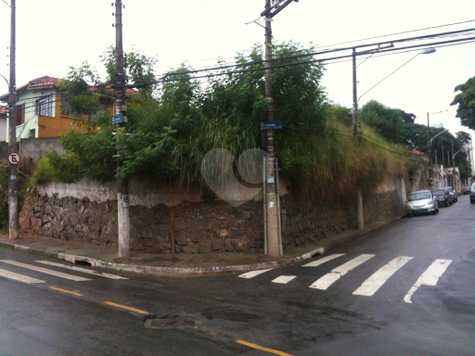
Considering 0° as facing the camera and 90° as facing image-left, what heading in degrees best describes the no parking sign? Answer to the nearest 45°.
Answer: approximately 0°

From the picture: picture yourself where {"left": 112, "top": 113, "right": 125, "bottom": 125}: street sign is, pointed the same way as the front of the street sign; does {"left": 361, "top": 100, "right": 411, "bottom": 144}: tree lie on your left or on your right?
on your left

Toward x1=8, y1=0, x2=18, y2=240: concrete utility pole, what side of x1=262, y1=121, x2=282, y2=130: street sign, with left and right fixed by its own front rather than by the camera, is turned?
right

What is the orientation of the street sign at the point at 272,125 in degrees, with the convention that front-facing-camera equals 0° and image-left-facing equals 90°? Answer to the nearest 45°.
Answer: approximately 0°

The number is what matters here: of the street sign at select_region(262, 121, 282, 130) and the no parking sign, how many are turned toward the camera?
2

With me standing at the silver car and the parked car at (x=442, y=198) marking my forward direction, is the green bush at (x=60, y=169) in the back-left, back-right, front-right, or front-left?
back-left

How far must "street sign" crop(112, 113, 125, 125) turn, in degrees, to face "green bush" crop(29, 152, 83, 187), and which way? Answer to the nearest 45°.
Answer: approximately 135° to its right

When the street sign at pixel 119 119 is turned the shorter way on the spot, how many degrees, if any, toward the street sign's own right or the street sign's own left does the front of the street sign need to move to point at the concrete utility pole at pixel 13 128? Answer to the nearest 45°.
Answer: approximately 135° to the street sign's own right
